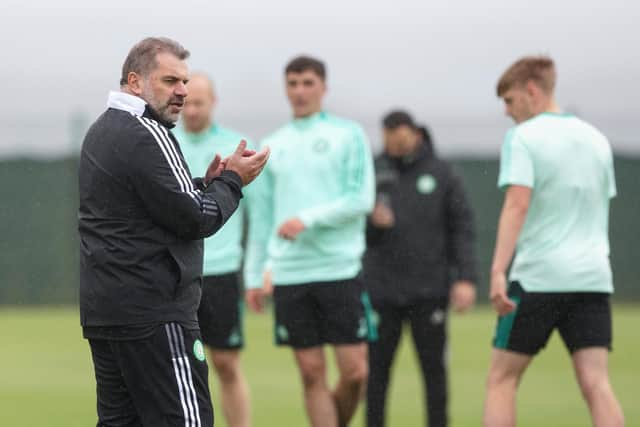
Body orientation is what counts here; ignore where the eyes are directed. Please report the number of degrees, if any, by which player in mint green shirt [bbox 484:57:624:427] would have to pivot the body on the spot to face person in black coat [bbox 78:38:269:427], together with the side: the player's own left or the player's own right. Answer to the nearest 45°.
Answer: approximately 90° to the player's own left

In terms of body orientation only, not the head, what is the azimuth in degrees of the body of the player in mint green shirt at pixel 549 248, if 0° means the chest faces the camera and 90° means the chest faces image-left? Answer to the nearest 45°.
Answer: approximately 135°

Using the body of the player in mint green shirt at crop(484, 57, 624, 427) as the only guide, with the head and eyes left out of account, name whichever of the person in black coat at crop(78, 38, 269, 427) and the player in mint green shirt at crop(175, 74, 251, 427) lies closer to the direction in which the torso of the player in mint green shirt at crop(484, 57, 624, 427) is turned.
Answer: the player in mint green shirt

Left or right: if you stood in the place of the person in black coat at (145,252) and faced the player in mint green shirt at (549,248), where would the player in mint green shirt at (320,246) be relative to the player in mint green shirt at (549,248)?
left
